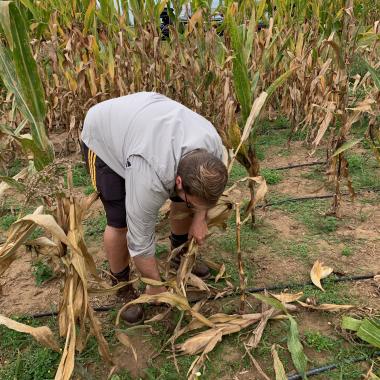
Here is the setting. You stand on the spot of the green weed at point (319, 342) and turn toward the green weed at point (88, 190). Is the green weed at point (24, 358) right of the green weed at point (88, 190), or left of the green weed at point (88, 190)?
left

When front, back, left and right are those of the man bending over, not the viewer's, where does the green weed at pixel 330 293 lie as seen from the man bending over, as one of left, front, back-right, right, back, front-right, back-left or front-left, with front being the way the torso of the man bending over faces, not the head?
front-left

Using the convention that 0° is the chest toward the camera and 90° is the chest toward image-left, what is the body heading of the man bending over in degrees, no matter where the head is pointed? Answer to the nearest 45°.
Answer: approximately 315°

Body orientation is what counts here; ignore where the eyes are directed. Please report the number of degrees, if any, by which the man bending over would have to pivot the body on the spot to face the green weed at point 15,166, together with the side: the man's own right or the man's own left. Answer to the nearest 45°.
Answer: approximately 180°

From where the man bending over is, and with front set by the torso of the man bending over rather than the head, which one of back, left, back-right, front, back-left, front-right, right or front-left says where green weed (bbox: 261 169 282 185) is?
left

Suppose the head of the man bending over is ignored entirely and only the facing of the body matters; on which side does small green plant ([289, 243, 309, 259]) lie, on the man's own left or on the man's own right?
on the man's own left

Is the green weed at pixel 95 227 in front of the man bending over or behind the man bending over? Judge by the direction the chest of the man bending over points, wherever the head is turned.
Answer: behind

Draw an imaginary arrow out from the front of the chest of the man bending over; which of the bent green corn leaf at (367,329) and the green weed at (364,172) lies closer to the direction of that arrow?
the bent green corn leaf

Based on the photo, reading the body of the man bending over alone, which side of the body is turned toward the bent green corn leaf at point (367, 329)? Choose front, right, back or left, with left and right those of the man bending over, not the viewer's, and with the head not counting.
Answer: front
